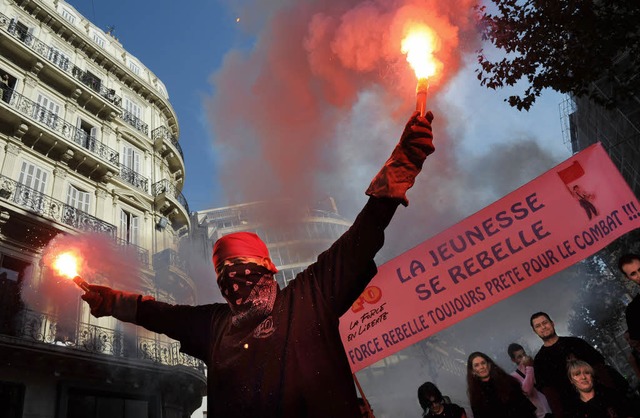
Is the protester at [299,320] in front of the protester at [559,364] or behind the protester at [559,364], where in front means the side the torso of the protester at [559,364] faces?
in front

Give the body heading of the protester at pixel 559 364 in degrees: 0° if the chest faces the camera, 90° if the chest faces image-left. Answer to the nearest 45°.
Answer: approximately 0°

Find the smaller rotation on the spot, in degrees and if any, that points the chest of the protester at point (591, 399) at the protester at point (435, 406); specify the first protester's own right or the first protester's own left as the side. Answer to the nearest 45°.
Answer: approximately 90° to the first protester's own right

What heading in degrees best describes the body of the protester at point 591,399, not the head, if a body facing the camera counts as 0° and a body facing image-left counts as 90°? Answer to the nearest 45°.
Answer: approximately 0°

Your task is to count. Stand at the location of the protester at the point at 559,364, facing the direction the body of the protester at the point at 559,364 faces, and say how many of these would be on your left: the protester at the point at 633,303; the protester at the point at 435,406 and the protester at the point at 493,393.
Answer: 1

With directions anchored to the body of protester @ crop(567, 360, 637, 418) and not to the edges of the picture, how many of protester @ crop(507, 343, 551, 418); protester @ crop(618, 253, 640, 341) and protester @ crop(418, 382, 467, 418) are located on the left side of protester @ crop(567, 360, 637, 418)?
1

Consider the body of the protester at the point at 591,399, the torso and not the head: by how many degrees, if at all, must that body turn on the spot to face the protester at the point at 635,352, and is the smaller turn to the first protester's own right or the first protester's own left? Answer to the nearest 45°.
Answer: approximately 135° to the first protester's own left

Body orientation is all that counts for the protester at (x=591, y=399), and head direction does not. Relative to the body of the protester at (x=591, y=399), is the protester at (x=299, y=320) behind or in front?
in front
